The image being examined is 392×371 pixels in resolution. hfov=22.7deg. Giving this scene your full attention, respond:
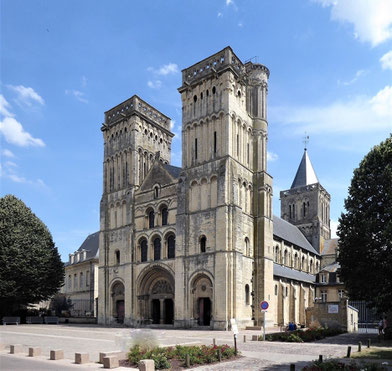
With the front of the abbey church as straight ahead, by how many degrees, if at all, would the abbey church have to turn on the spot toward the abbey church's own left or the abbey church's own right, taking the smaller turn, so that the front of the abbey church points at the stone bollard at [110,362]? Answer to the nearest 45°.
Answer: approximately 45° to the abbey church's own left

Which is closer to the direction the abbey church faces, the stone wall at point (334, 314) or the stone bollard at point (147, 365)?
the stone bollard

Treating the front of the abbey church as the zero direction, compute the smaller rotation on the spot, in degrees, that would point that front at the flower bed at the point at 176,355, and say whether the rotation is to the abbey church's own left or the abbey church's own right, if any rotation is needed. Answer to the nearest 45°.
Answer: approximately 45° to the abbey church's own left

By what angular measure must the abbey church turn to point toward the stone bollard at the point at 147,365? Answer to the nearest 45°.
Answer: approximately 45° to its left

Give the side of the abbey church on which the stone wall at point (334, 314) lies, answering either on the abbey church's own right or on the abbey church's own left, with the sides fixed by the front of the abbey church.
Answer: on the abbey church's own left

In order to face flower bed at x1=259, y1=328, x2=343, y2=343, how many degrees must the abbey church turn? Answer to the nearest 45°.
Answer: approximately 45° to its left

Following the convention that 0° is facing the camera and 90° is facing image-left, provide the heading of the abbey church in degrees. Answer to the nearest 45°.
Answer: approximately 45°

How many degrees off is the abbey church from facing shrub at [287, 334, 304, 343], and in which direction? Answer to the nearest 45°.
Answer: approximately 45° to its left
